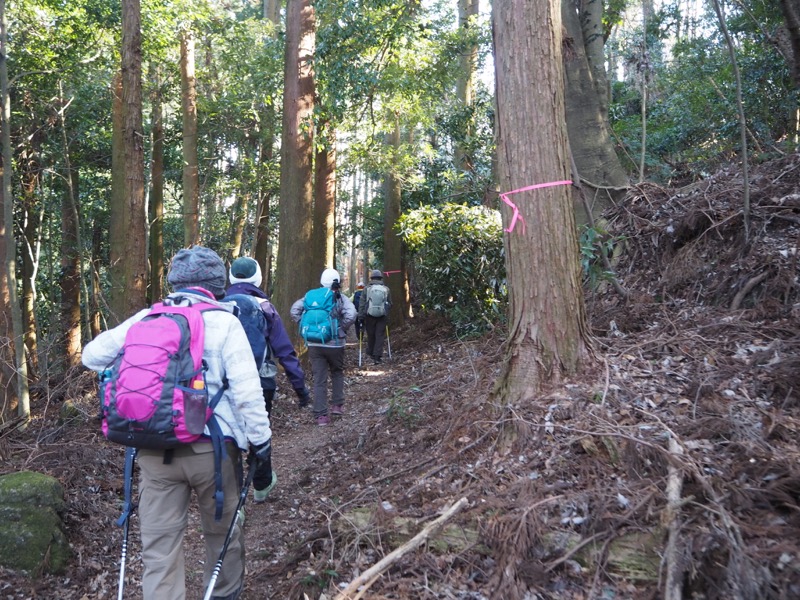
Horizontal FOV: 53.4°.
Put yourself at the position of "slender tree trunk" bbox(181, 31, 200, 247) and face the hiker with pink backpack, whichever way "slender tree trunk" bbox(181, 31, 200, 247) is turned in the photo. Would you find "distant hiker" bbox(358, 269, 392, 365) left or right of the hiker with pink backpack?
left

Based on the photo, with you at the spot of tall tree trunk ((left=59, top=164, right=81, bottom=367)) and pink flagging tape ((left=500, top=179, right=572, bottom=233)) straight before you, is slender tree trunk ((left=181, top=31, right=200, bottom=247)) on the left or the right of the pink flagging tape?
left

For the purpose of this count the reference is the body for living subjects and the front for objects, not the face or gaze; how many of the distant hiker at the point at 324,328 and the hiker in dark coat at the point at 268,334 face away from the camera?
2

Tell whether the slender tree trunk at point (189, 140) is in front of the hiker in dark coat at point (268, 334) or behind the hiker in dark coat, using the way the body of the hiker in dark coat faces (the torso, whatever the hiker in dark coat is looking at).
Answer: in front

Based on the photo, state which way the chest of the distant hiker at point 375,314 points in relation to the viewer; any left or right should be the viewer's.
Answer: facing away from the viewer

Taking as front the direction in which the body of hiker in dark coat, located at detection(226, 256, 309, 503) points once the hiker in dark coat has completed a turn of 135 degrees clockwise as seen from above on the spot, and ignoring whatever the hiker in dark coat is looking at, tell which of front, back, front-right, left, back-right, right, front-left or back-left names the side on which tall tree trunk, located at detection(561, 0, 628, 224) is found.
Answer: left

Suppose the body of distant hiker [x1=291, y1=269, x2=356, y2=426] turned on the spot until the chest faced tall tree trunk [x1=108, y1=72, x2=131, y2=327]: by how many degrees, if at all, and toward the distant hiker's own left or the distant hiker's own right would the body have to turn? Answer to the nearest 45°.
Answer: approximately 45° to the distant hiker's own left

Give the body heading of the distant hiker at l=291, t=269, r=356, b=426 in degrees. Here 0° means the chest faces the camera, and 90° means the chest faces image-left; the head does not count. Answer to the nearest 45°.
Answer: approximately 180°

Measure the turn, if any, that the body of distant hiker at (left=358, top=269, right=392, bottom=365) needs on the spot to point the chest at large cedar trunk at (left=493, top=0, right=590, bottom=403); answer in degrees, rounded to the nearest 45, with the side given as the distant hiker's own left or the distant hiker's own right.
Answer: approximately 180°

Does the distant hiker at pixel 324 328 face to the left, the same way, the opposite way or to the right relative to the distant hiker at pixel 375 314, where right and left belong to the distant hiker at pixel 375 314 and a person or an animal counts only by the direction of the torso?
the same way

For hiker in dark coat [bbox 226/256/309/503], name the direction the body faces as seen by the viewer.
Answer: away from the camera

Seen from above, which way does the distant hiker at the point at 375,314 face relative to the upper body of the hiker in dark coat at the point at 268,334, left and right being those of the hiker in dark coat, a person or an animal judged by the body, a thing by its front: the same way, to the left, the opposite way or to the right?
the same way
